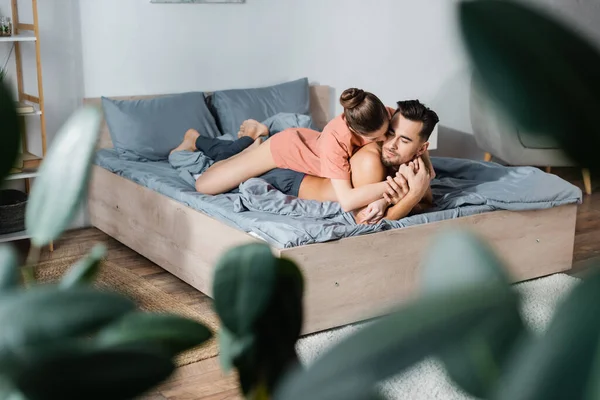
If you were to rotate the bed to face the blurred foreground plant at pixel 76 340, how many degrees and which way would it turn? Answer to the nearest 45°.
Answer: approximately 45° to its right

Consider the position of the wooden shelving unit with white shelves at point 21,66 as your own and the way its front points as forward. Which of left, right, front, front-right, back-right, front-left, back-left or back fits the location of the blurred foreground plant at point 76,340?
front-right

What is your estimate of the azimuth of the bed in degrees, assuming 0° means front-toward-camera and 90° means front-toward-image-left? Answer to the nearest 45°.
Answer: approximately 315°

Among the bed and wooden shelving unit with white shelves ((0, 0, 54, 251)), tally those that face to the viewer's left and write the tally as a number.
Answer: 0

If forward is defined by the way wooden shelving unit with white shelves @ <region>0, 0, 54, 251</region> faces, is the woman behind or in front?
in front
